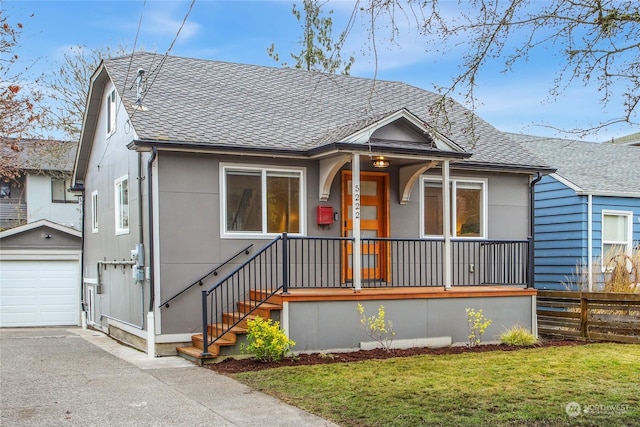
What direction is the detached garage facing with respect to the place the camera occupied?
facing the viewer

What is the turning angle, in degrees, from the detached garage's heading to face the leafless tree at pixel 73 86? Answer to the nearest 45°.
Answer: approximately 180°

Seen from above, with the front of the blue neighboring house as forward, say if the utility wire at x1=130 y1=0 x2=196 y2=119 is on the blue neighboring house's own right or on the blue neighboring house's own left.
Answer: on the blue neighboring house's own right

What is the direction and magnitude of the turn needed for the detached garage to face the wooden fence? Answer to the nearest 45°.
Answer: approximately 45° to its left

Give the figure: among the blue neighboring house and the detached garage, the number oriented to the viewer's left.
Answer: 0

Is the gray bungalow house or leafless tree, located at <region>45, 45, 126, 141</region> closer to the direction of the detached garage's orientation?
the gray bungalow house

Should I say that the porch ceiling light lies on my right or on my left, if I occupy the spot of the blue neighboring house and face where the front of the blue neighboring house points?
on my right

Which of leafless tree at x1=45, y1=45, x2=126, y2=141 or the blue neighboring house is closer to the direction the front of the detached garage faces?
the blue neighboring house

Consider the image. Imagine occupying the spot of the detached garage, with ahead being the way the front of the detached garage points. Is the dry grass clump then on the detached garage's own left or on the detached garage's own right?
on the detached garage's own left

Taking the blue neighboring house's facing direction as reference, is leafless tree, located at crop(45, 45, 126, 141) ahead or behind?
behind

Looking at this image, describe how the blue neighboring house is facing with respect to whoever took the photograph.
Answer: facing the viewer and to the right of the viewer

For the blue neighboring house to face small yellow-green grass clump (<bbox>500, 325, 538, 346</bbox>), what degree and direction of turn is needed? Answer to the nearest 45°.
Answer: approximately 45° to its right
